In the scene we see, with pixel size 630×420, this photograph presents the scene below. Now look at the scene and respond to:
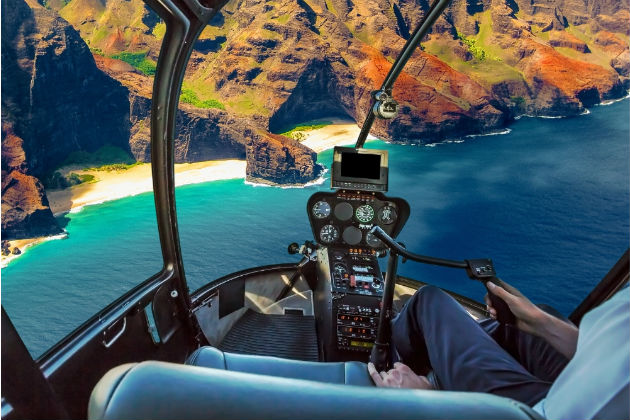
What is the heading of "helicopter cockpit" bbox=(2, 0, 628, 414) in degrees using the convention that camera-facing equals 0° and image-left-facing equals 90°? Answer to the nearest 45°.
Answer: approximately 180°
